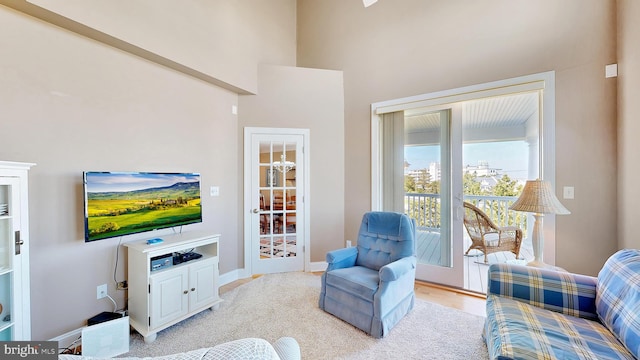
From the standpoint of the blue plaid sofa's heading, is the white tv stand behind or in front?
in front

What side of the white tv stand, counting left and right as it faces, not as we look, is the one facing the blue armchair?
front

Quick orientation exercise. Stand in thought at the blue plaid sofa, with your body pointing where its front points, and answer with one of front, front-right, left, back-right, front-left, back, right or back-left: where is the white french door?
front

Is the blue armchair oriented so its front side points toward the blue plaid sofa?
no

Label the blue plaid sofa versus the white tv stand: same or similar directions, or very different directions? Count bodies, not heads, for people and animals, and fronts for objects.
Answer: very different directions

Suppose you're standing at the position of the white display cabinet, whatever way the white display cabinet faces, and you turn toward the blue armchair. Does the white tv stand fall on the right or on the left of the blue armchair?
left

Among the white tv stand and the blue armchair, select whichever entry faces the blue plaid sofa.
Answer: the white tv stand

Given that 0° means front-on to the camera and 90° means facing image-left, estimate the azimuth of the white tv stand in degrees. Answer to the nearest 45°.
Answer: approximately 315°

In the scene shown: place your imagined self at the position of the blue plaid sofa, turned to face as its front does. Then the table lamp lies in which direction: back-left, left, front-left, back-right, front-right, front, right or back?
right

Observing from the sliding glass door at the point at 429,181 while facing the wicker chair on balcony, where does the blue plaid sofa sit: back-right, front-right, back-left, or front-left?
back-right

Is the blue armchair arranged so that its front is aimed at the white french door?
no

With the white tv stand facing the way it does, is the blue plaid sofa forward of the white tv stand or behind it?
forward

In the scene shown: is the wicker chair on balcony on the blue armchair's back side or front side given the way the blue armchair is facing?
on the back side

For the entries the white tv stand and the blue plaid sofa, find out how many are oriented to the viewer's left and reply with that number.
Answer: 1

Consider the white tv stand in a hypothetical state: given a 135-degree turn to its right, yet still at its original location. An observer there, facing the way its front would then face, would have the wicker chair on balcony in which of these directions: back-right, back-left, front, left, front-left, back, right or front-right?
back

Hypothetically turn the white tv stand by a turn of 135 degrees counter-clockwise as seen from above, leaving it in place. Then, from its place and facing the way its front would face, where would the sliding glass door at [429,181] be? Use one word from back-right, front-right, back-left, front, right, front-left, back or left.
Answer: right

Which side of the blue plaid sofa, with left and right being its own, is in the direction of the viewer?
left

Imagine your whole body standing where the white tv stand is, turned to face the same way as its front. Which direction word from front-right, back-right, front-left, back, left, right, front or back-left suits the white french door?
left

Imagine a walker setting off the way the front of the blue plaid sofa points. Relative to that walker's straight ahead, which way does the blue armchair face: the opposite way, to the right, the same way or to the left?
to the left

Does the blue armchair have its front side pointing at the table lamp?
no
